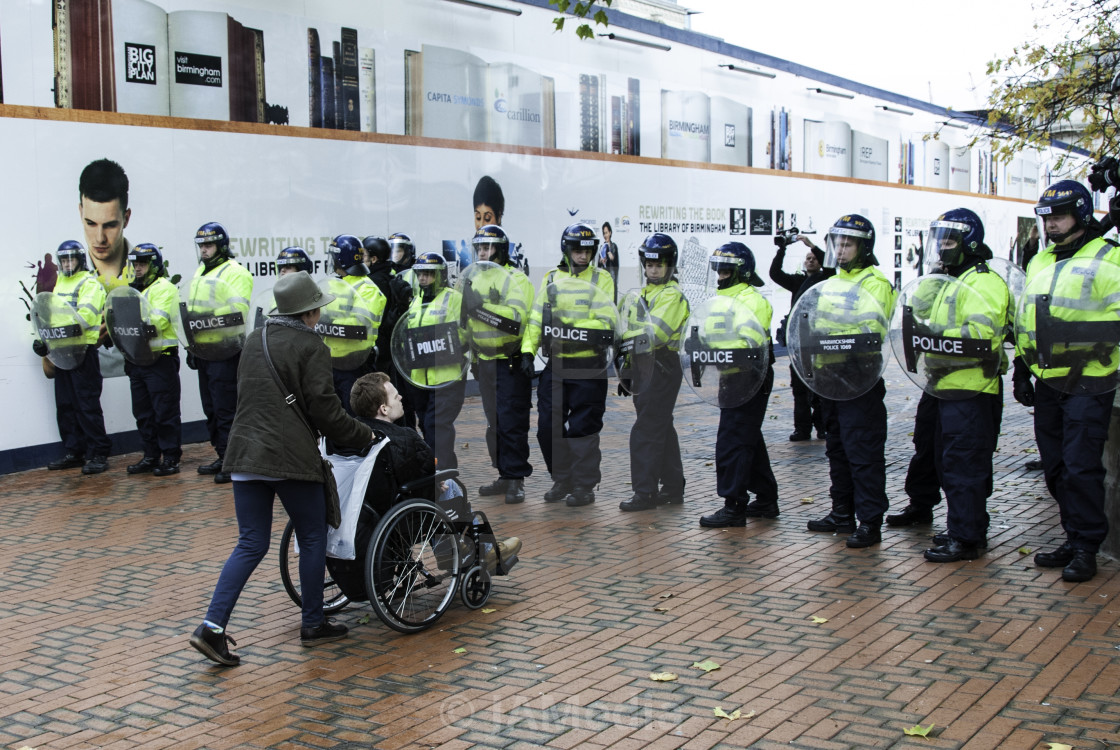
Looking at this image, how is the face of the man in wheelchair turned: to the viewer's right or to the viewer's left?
to the viewer's right

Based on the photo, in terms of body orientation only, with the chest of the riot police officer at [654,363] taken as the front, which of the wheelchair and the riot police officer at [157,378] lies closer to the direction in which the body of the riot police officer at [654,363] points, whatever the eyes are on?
the wheelchair

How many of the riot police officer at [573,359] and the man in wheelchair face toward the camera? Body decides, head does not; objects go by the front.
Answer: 1

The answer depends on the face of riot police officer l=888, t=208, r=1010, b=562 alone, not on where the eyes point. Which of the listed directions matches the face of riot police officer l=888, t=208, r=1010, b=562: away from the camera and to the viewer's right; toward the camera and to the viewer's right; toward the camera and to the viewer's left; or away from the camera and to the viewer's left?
toward the camera and to the viewer's left

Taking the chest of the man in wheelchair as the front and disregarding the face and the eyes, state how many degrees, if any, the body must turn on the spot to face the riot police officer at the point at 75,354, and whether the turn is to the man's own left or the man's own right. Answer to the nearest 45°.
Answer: approximately 135° to the man's own left

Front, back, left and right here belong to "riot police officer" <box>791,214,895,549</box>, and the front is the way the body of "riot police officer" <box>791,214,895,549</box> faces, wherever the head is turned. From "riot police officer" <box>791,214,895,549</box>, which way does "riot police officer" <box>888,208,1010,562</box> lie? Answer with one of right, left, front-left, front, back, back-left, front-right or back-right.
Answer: left

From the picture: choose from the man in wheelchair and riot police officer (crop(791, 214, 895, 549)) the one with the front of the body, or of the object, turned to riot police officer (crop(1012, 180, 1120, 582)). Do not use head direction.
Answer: the man in wheelchair

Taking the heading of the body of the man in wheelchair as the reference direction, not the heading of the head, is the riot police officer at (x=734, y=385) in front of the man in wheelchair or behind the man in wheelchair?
in front

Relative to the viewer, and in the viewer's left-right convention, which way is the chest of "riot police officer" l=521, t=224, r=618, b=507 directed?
facing the viewer

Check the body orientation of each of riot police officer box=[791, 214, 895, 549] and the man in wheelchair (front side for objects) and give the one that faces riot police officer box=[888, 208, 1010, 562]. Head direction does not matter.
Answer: the man in wheelchair

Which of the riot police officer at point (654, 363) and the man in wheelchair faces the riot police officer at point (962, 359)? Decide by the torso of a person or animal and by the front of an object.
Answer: the man in wheelchair

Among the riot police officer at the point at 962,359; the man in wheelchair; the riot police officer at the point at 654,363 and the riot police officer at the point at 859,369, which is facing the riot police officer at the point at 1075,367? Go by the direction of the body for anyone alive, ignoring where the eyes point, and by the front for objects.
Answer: the man in wheelchair

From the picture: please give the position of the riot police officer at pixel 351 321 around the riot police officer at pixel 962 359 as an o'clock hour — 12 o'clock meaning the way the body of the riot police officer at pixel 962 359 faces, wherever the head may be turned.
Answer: the riot police officer at pixel 351 321 is roughly at 2 o'clock from the riot police officer at pixel 962 359.

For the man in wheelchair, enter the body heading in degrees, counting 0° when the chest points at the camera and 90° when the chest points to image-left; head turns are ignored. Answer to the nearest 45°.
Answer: approximately 270°

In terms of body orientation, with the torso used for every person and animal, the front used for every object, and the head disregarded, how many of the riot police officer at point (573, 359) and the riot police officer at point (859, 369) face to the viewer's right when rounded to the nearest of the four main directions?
0

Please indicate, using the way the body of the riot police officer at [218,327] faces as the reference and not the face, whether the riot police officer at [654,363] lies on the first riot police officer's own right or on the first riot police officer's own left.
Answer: on the first riot police officer's own left
